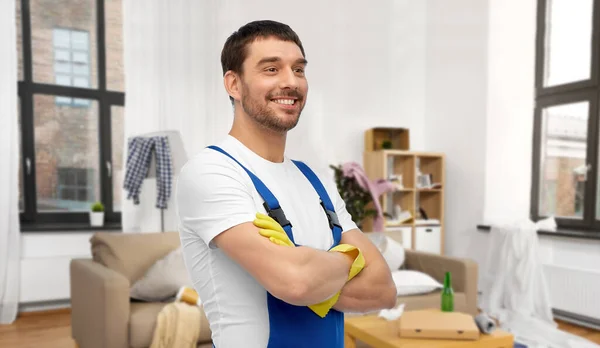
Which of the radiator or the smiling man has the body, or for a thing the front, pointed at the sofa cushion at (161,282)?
the radiator

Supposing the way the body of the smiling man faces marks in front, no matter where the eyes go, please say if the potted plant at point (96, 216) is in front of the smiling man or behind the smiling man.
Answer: behind

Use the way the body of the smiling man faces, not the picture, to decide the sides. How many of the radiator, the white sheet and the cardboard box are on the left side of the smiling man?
3

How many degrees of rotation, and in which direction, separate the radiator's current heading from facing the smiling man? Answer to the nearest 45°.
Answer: approximately 45° to its left

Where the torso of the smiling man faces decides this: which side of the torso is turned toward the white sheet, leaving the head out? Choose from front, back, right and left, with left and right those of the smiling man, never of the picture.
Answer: left

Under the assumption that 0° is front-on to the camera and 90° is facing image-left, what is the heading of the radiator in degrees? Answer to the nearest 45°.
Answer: approximately 45°
